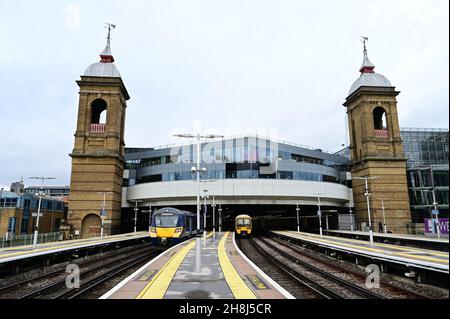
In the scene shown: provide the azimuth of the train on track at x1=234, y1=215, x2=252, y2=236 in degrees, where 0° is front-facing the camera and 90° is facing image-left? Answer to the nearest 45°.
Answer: approximately 0°

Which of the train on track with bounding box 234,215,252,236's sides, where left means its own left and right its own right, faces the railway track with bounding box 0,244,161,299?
front

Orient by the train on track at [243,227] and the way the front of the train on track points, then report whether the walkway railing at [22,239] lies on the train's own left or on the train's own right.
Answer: on the train's own right

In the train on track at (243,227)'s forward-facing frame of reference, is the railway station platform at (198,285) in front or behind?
in front

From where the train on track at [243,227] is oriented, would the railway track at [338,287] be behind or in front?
in front

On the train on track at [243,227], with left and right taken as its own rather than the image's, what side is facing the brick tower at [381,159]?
left

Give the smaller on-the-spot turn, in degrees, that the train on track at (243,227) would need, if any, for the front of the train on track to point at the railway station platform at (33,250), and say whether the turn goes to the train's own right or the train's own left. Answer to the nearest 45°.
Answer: approximately 45° to the train's own right
